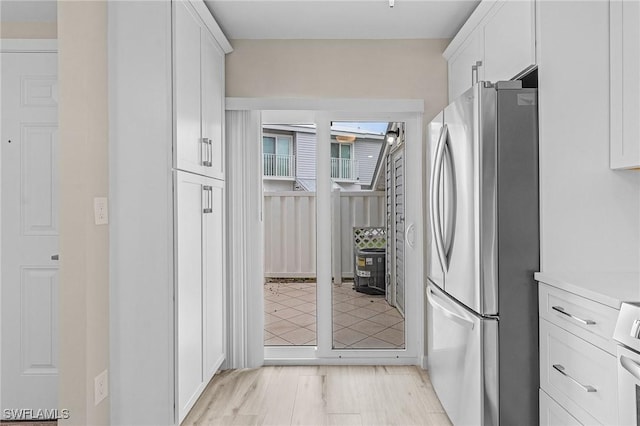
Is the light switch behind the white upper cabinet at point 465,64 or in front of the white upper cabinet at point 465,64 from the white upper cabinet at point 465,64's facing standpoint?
in front

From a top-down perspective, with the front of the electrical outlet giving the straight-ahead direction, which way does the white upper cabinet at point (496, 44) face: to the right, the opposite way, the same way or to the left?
the opposite way

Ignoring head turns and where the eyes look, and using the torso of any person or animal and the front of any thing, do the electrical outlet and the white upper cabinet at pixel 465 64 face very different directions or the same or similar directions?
very different directions

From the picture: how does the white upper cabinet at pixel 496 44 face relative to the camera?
to the viewer's left

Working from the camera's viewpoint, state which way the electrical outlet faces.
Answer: facing the viewer and to the right of the viewer

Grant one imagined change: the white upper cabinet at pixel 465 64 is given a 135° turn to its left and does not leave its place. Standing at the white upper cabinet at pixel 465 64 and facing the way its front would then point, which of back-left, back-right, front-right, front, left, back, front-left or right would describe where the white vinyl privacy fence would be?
back

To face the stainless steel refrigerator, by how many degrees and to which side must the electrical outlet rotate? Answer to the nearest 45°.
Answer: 0° — it already faces it

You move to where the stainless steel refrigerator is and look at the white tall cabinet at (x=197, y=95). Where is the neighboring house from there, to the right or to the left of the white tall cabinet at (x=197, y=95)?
right

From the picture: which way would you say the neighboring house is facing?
toward the camera

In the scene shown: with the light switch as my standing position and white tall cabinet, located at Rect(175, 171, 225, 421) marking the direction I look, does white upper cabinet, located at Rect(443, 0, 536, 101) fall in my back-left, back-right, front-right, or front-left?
front-right

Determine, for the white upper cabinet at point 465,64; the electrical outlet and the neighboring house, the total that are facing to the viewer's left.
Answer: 1

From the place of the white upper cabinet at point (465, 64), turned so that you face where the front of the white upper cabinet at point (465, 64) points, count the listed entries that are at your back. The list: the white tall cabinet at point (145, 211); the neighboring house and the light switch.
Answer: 0

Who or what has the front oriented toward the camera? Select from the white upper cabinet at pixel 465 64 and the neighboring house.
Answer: the neighboring house

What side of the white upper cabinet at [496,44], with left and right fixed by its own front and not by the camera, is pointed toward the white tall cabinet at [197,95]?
front

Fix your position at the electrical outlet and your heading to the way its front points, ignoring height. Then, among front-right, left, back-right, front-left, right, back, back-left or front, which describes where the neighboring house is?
left

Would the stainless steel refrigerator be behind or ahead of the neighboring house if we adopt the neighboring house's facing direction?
ahead

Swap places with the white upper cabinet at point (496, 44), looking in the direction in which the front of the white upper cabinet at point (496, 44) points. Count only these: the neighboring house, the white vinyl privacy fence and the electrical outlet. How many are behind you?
0
